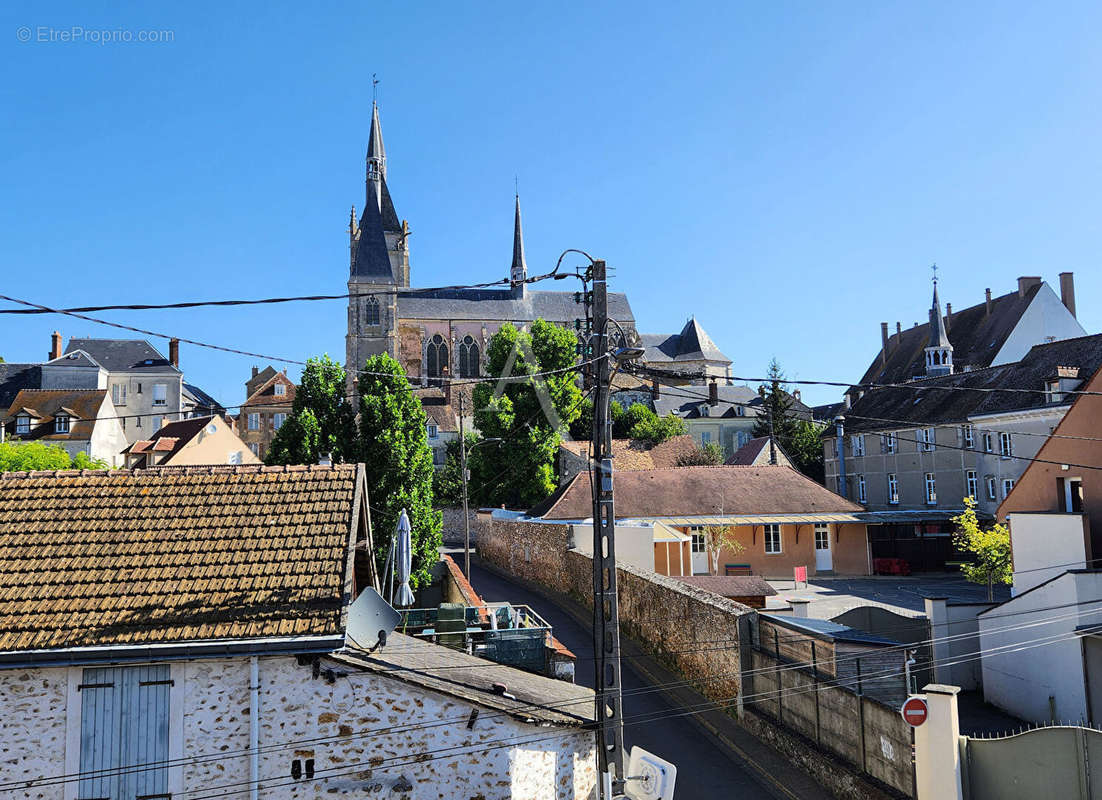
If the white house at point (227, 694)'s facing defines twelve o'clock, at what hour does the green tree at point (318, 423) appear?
The green tree is roughly at 6 o'clock from the white house.

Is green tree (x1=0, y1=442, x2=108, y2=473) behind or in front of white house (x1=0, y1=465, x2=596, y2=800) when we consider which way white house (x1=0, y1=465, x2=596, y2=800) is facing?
behind

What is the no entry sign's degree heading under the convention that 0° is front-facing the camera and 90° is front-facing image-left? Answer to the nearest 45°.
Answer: approximately 0°

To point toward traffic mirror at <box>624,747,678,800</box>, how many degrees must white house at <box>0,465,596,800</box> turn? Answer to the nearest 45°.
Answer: approximately 90° to its left

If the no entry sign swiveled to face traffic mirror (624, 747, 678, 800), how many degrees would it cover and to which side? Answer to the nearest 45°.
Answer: approximately 45° to its right

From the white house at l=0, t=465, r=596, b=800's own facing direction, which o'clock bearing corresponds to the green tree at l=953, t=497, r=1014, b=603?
The green tree is roughly at 8 o'clock from the white house.

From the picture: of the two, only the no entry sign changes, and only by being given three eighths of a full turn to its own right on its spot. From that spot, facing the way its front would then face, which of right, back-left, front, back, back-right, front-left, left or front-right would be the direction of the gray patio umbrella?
front-left

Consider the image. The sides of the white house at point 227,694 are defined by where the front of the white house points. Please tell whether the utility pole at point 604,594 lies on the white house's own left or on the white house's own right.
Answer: on the white house's own left

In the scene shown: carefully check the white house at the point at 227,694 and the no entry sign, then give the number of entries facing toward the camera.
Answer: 2

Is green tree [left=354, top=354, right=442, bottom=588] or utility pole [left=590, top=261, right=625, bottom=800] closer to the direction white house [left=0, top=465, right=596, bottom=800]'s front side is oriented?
the utility pole

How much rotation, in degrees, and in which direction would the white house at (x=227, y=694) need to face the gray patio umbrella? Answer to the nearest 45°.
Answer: approximately 135° to its left

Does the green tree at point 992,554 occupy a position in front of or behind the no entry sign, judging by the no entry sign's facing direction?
behind

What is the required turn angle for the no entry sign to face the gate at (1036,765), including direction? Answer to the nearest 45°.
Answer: approximately 90° to its left

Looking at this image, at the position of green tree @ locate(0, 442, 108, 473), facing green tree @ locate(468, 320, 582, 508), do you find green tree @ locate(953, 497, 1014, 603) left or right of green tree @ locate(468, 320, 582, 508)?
right

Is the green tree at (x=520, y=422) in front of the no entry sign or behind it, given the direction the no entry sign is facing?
behind
